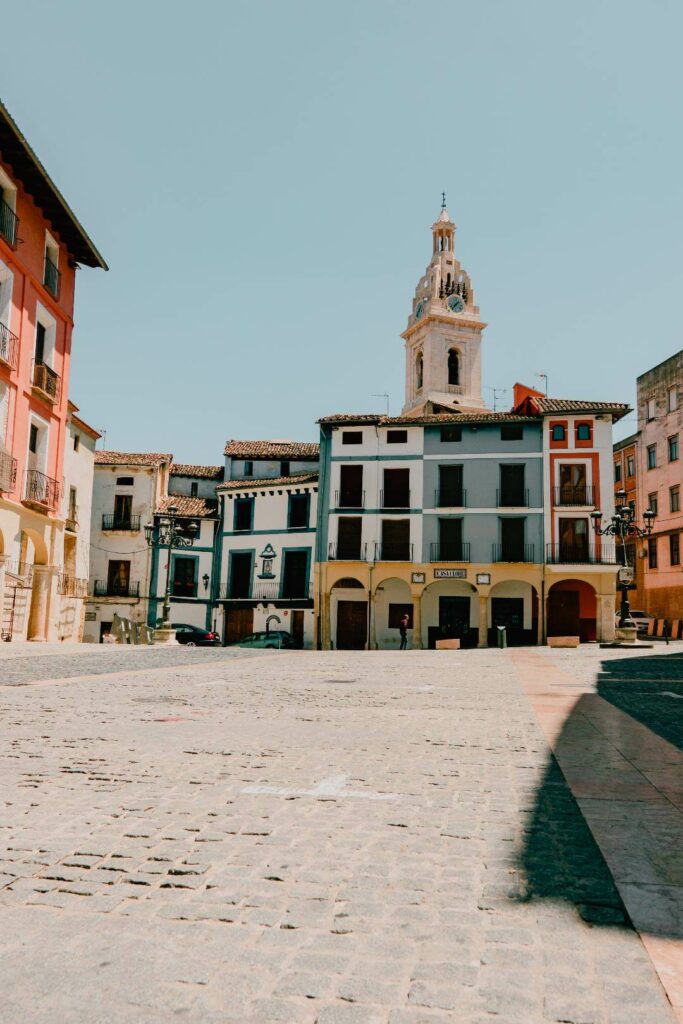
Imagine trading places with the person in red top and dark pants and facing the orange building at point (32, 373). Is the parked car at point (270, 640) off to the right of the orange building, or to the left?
right

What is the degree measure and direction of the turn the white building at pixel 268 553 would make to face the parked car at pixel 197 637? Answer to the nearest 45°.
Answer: approximately 45° to its right

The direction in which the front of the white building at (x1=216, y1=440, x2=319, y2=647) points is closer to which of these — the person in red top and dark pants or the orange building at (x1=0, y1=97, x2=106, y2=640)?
the orange building

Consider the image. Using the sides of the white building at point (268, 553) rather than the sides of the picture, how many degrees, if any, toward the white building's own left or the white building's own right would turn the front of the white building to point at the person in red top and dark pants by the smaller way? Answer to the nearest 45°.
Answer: approximately 45° to the white building's own left

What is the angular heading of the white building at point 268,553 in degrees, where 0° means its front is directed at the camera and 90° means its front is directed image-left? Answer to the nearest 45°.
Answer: approximately 0°
